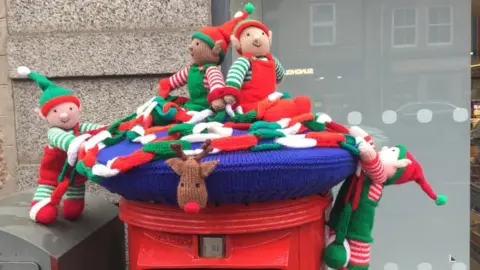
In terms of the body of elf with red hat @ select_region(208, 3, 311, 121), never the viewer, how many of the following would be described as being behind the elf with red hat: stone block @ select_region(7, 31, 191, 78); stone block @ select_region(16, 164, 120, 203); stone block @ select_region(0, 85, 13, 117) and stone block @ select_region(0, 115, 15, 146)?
4

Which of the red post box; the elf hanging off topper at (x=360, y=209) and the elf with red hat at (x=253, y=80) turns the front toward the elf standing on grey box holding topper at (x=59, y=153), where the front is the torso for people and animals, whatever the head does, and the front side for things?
the elf hanging off topper at (x=360, y=209)

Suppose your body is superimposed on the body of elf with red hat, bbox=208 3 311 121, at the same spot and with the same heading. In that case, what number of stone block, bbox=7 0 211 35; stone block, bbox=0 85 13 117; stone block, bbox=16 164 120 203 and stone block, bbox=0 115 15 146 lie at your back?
4

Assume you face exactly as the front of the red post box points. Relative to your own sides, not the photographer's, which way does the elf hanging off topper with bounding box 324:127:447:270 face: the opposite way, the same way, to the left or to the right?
to the right

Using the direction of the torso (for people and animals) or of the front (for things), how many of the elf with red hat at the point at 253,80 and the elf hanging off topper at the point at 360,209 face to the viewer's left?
1

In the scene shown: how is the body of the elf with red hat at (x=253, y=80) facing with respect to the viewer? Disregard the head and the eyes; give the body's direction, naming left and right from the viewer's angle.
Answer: facing the viewer and to the right of the viewer

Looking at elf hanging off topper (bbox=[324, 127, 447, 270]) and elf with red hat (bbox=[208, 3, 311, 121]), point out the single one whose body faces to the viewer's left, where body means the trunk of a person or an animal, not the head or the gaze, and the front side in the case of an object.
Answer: the elf hanging off topper

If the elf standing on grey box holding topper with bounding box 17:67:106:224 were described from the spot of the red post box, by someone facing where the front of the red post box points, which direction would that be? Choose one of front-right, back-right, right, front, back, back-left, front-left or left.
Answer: back-right

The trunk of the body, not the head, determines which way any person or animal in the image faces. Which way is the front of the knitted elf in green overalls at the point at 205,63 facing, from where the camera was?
facing the viewer and to the left of the viewer

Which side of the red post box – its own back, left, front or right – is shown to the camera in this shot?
front
